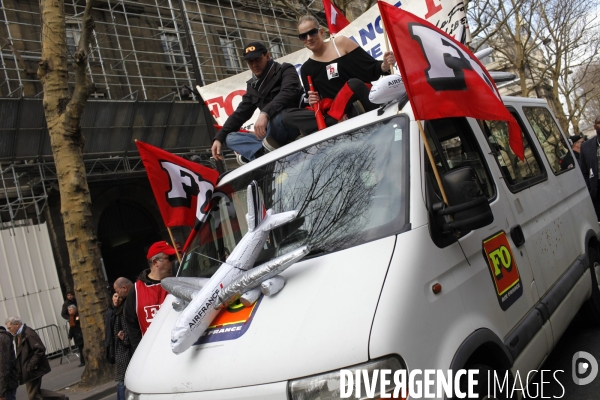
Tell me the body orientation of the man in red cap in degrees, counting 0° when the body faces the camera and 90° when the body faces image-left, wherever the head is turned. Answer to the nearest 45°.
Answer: approximately 315°

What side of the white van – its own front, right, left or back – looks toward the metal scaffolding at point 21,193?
right

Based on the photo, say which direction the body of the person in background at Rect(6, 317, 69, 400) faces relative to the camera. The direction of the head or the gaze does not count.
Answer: to the viewer's left

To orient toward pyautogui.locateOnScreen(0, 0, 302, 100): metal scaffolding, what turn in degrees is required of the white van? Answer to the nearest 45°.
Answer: approximately 135° to its right

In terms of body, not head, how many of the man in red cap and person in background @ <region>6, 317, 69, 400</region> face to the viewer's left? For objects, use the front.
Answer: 1

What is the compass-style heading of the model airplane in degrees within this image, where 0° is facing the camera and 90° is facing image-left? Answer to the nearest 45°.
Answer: approximately 45°
